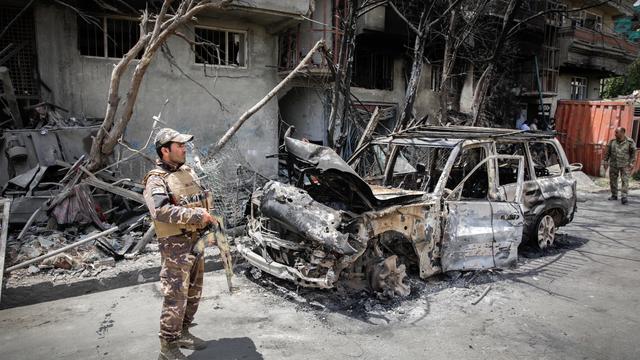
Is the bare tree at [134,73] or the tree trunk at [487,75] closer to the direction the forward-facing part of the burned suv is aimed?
the bare tree

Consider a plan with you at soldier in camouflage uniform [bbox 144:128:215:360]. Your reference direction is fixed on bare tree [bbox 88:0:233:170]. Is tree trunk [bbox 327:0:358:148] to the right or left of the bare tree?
right

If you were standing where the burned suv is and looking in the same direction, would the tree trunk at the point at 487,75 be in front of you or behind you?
behind

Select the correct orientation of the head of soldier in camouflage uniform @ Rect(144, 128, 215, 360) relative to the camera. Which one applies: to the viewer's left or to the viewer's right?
to the viewer's right

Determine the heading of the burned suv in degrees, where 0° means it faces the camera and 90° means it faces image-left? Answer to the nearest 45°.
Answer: approximately 45°

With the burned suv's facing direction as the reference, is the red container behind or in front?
behind

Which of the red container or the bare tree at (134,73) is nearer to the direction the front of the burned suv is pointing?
the bare tree

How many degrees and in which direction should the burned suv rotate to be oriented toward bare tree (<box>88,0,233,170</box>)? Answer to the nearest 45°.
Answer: approximately 45° to its right

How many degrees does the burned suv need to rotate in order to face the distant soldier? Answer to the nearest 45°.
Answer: approximately 180°

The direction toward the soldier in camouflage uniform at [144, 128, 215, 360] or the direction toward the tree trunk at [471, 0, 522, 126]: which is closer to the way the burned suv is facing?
the soldier in camouflage uniform

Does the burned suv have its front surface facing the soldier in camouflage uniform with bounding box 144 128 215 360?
yes
